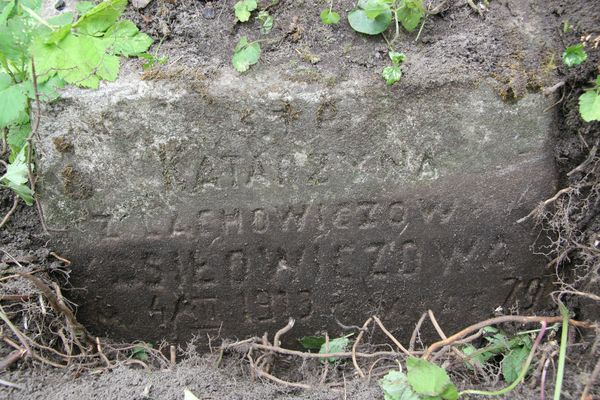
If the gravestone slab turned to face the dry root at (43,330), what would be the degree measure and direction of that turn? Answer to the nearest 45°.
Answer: approximately 90° to its right

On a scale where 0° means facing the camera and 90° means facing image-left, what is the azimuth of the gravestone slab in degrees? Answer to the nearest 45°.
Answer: approximately 0°

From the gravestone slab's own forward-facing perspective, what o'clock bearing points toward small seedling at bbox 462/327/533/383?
The small seedling is roughly at 10 o'clock from the gravestone slab.

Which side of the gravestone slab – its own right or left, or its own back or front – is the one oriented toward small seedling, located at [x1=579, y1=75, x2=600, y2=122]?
left
